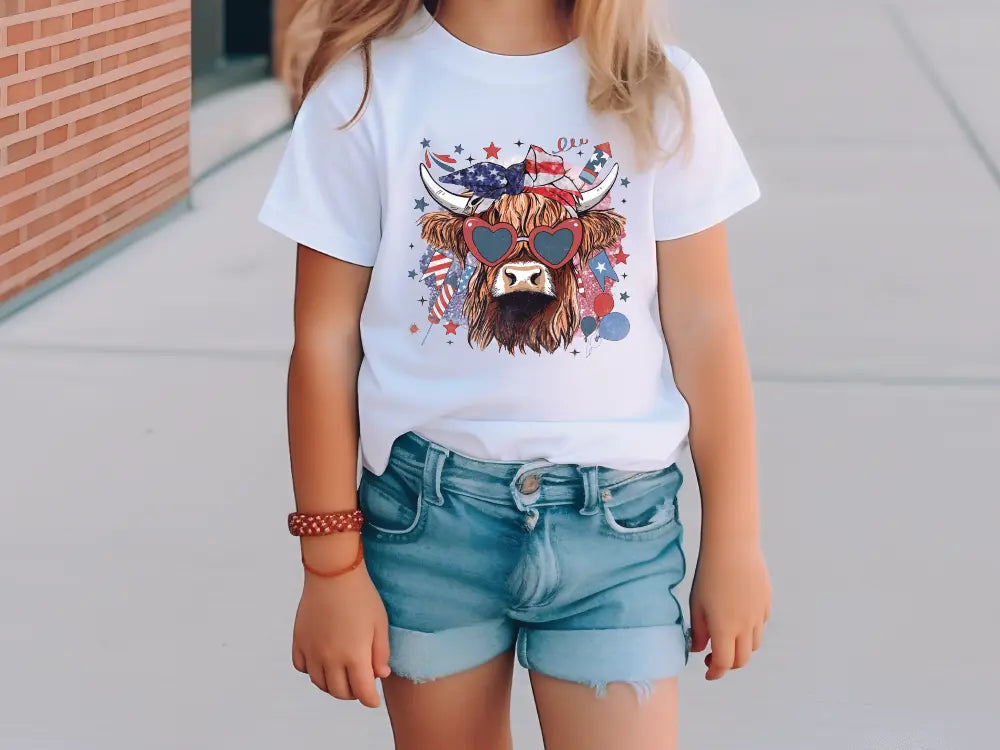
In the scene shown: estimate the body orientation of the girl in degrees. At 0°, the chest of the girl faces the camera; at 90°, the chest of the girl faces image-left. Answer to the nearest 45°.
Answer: approximately 0°
